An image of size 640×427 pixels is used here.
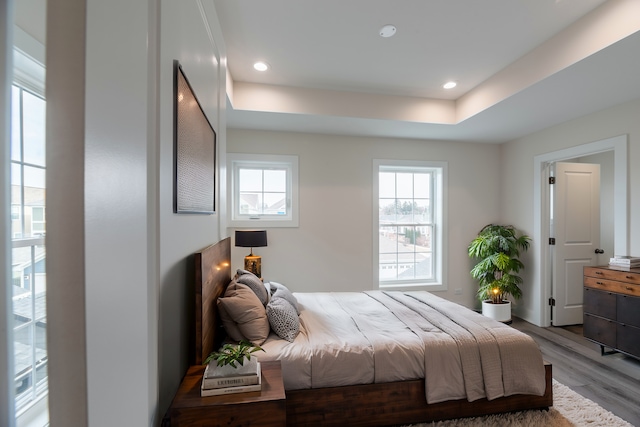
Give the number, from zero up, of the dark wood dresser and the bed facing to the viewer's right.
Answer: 1

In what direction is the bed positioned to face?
to the viewer's right

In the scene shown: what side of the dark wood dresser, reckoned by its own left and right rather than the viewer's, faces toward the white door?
right

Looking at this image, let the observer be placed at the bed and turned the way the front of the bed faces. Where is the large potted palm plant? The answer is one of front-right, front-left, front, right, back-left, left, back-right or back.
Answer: front-left

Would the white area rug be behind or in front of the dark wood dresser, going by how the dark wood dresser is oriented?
in front

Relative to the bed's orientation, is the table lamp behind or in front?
behind

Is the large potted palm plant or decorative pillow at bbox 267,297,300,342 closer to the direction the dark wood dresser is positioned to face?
the decorative pillow

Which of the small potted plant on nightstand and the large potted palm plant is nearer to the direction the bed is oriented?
the large potted palm plant

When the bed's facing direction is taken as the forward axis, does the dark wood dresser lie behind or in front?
in front

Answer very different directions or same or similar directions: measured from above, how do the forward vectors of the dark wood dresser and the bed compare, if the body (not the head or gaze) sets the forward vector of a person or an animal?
very different directions

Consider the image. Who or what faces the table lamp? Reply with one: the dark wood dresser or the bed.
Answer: the dark wood dresser

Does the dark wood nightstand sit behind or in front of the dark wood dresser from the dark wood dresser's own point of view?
in front
